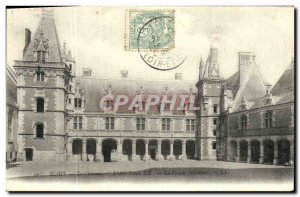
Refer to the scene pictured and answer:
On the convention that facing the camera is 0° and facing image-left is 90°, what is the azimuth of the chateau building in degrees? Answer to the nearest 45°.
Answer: approximately 0°
